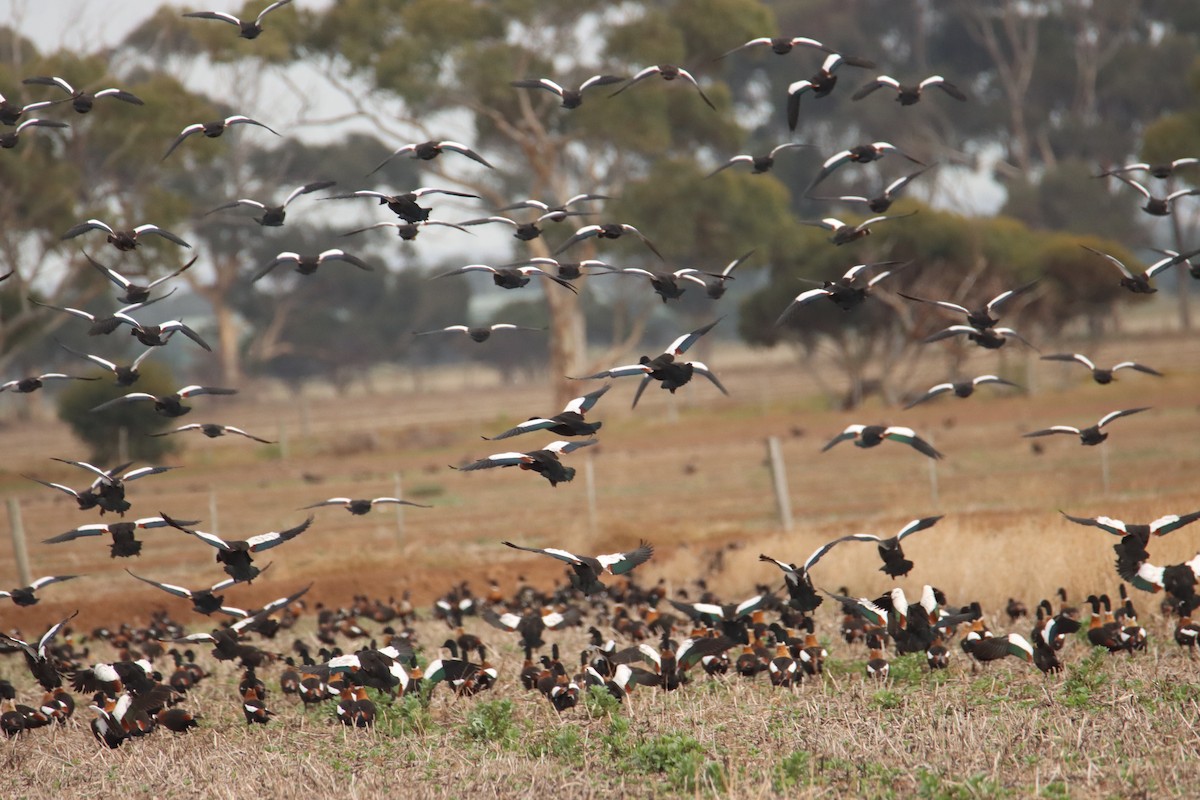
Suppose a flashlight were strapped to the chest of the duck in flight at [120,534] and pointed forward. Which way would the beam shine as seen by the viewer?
away from the camera

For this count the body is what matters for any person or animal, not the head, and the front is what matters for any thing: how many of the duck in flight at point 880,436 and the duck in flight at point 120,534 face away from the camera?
2

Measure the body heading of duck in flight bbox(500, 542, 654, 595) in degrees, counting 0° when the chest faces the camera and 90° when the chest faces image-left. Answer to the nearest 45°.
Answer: approximately 180°

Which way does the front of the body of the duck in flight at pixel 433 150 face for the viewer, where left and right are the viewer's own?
facing away from the viewer

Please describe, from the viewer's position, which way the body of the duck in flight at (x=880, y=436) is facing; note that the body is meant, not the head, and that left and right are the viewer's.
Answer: facing away from the viewer

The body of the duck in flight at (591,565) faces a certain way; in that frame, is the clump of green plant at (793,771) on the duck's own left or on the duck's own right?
on the duck's own right

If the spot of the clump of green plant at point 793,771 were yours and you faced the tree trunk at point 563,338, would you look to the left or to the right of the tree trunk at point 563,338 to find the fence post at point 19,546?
left

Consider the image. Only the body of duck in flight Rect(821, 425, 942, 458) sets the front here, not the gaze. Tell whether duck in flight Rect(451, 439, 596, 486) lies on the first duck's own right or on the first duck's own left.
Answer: on the first duck's own left
